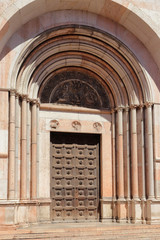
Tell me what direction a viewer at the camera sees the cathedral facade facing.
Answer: facing the viewer
